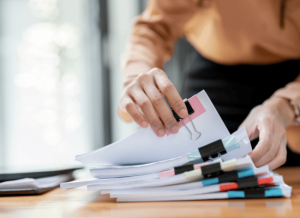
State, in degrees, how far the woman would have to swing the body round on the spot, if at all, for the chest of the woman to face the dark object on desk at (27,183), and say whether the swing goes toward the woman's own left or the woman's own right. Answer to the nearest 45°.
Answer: approximately 45° to the woman's own right

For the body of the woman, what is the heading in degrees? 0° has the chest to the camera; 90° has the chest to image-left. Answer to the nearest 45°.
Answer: approximately 0°

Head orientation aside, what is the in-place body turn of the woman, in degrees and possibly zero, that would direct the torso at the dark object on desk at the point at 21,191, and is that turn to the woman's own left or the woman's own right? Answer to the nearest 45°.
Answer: approximately 45° to the woman's own right
